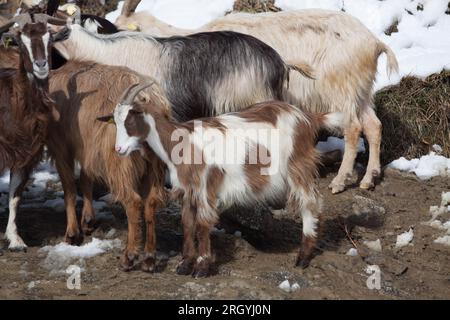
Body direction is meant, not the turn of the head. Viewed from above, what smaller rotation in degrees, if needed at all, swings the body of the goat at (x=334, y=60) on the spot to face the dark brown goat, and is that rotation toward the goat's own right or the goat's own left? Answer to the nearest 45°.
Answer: approximately 45° to the goat's own left

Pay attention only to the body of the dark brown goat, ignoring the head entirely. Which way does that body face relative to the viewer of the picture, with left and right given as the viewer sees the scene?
facing the viewer and to the right of the viewer

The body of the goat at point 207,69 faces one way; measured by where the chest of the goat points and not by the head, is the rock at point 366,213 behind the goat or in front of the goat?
behind

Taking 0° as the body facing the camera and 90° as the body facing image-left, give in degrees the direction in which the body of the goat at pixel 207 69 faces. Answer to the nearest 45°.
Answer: approximately 90°

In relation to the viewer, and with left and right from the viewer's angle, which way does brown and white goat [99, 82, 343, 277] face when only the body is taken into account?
facing to the left of the viewer

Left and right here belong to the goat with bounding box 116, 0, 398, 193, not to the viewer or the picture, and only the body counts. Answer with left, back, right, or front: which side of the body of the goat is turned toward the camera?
left

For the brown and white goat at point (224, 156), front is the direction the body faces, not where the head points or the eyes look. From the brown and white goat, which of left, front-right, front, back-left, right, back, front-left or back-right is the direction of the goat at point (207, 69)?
right

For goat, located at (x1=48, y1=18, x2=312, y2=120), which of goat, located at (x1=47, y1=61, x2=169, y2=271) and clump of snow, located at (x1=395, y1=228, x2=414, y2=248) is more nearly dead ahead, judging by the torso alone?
the goat

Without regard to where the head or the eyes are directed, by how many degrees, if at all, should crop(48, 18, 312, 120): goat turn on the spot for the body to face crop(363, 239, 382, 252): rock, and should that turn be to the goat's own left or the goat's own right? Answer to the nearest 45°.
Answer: approximately 135° to the goat's own left

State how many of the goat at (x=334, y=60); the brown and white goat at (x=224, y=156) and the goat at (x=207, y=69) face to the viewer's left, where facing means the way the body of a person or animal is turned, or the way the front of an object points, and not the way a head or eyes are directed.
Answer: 3
